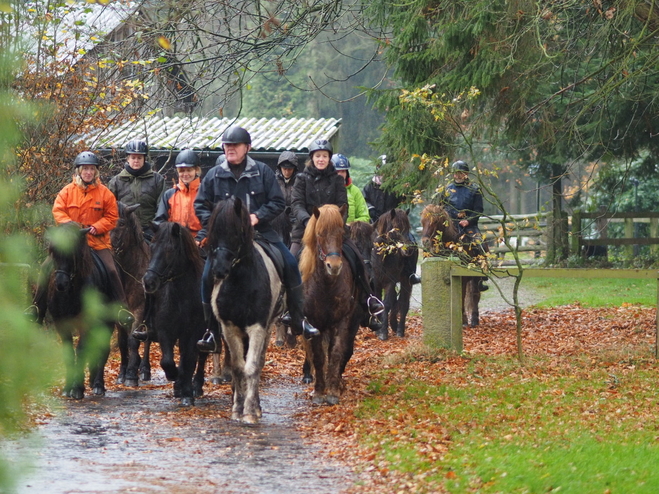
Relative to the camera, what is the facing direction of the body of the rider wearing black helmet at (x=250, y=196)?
toward the camera

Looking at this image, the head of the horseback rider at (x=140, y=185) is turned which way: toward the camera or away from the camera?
toward the camera

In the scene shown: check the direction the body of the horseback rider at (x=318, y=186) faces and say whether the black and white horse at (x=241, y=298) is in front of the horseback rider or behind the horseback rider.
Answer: in front

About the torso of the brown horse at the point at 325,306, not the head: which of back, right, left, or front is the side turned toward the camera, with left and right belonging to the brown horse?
front

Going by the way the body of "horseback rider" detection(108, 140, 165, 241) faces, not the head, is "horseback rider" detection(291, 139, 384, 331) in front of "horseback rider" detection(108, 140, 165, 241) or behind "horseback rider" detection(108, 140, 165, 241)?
in front

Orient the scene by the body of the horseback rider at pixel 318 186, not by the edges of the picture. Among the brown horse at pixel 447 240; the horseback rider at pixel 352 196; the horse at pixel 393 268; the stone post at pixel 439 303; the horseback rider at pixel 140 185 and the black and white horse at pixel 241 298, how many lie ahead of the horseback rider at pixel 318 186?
1

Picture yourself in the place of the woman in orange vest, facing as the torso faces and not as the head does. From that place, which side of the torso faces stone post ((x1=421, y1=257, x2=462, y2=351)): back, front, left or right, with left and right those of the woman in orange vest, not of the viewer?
left

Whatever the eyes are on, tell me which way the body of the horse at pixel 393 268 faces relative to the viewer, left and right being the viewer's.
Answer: facing the viewer

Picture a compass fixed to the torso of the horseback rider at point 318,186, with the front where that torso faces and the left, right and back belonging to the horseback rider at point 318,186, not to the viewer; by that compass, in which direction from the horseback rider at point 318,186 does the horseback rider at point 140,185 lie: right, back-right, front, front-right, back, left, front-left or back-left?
back-right

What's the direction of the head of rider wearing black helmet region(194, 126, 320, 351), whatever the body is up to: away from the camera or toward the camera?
toward the camera

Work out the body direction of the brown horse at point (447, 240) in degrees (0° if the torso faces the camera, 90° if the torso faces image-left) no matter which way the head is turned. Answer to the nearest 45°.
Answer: approximately 45°
